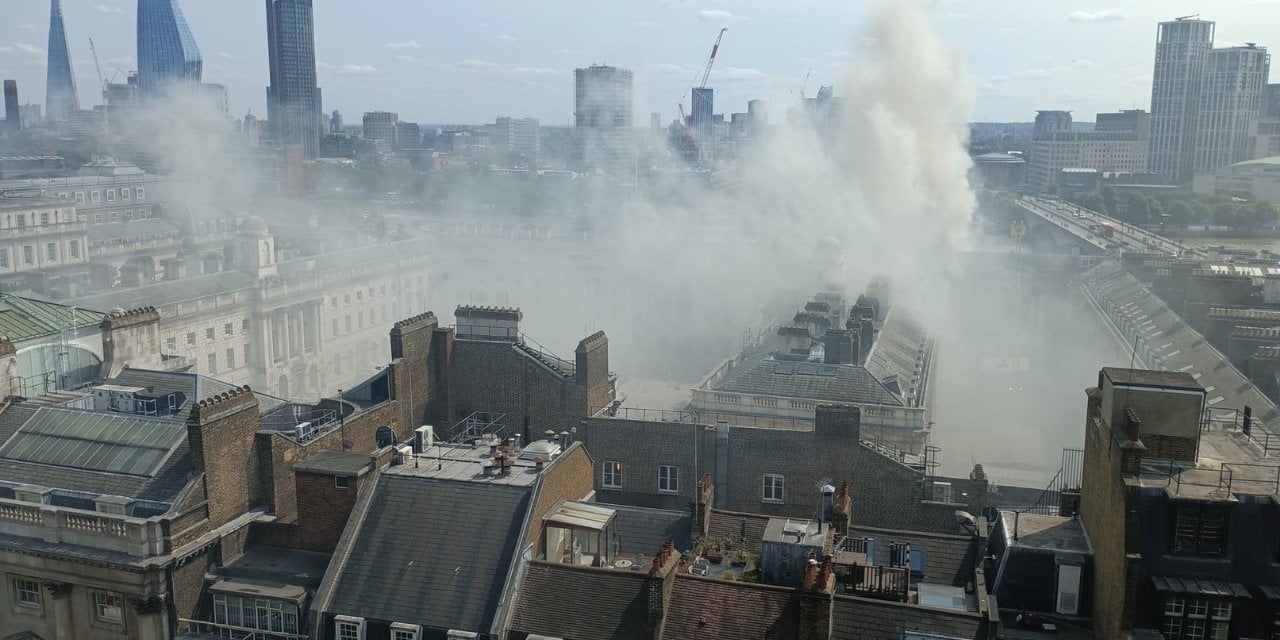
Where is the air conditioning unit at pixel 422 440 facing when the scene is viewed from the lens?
facing the viewer and to the right of the viewer
